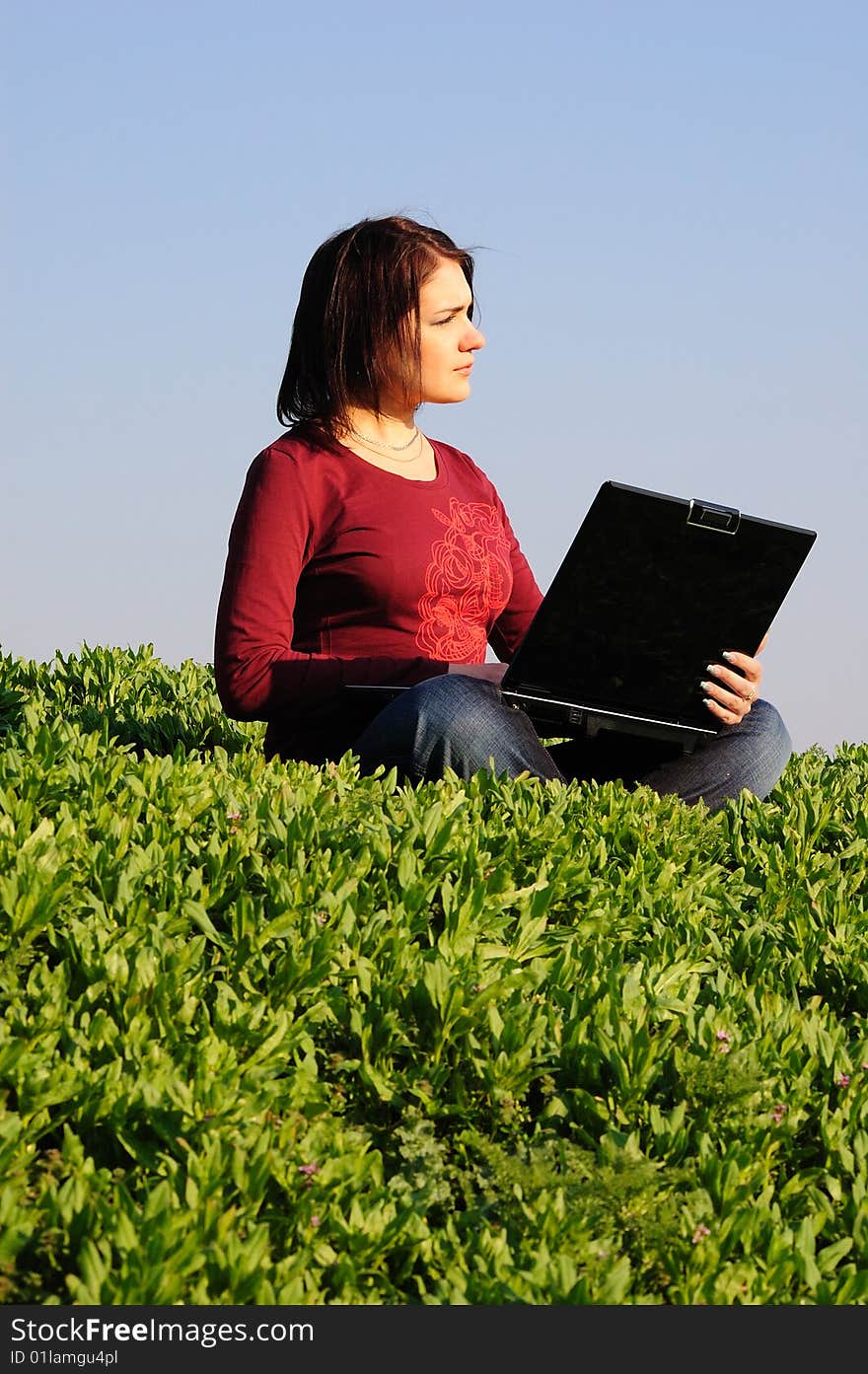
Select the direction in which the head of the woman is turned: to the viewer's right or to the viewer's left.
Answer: to the viewer's right

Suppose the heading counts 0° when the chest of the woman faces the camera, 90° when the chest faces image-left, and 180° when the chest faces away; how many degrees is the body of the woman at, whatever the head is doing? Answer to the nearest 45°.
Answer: approximately 315°
